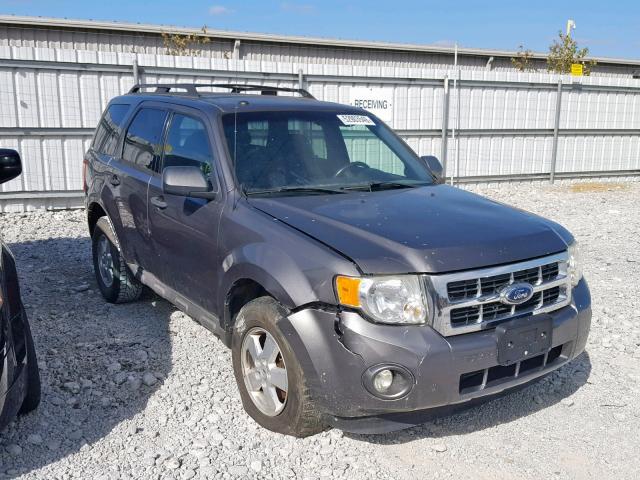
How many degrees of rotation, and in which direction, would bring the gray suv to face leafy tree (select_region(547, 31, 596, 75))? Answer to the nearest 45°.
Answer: approximately 135° to its left

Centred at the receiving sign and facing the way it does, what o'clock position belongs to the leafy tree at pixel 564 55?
The leafy tree is roughly at 7 o'clock from the receiving sign.

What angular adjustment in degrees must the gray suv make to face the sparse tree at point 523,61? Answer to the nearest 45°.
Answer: approximately 135° to its left

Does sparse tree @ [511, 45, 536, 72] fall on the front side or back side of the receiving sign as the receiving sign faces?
on the back side

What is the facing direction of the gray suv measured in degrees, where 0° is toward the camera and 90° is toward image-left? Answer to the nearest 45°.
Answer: approximately 315°

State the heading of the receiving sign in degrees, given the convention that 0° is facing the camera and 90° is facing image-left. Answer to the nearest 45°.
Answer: approximately 0°

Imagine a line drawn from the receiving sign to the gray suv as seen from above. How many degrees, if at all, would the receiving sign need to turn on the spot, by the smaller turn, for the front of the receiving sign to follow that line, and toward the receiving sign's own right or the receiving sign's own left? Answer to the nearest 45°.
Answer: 0° — it already faces it

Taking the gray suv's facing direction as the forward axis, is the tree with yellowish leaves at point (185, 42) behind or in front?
behind
